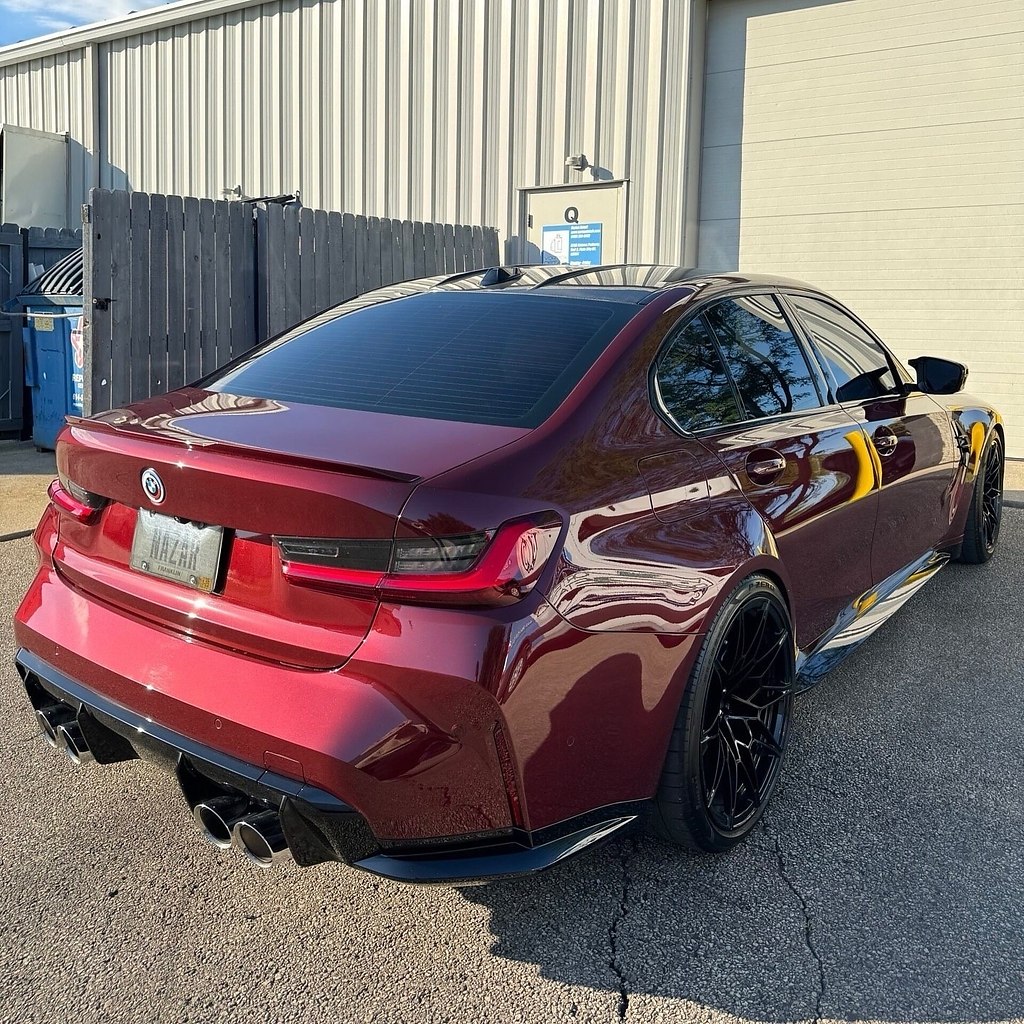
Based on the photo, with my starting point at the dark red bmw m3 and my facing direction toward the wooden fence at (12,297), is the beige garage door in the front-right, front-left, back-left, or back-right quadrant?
front-right

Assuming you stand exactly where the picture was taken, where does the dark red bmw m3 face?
facing away from the viewer and to the right of the viewer

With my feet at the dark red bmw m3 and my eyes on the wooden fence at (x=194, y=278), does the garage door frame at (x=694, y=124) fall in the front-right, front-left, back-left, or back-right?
front-right

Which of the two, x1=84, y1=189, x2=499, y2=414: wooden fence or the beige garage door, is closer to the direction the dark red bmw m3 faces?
the beige garage door

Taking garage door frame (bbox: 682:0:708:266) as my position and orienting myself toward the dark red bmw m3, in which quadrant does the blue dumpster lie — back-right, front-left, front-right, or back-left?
front-right

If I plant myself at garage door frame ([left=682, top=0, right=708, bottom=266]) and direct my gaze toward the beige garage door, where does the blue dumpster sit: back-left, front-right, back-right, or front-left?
back-right

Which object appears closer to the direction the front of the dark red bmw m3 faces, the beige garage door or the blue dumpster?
the beige garage door

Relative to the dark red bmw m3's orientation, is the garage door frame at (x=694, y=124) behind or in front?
in front

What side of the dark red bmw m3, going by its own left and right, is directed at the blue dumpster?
left

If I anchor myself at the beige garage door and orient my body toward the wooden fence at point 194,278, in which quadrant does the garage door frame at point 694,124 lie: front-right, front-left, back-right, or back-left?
front-right
